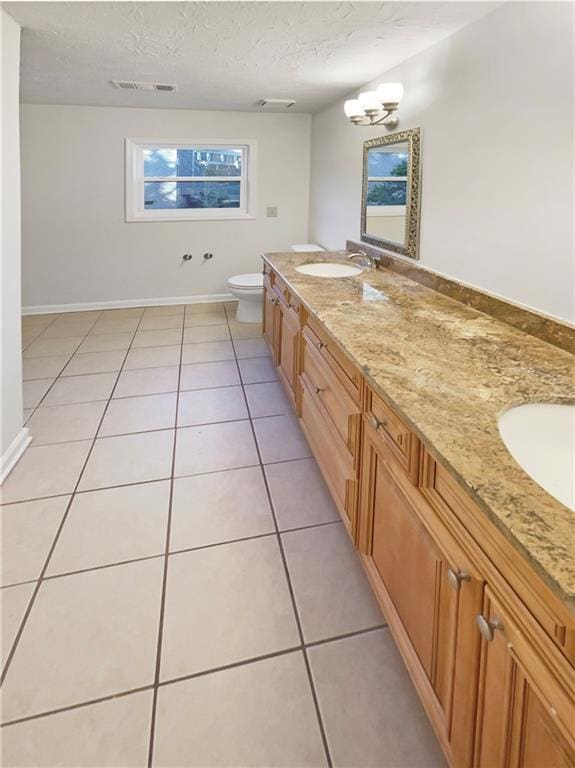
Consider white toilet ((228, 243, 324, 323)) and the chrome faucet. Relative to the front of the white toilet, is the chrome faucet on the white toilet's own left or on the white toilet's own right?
on the white toilet's own left

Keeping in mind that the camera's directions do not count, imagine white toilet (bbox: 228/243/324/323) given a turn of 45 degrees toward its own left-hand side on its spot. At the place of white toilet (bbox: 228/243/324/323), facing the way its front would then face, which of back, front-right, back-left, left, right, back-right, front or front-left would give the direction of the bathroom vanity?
front-left

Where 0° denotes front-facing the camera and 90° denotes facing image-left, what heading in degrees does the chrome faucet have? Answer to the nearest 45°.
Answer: approximately 90°

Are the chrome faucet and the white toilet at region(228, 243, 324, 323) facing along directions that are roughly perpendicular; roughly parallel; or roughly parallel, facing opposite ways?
roughly parallel

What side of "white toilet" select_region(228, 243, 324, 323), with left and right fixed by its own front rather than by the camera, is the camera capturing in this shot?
left

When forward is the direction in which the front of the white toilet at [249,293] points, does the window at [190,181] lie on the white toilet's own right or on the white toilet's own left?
on the white toilet's own right

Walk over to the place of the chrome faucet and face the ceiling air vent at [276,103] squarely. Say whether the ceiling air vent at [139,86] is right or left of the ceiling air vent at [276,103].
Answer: left
